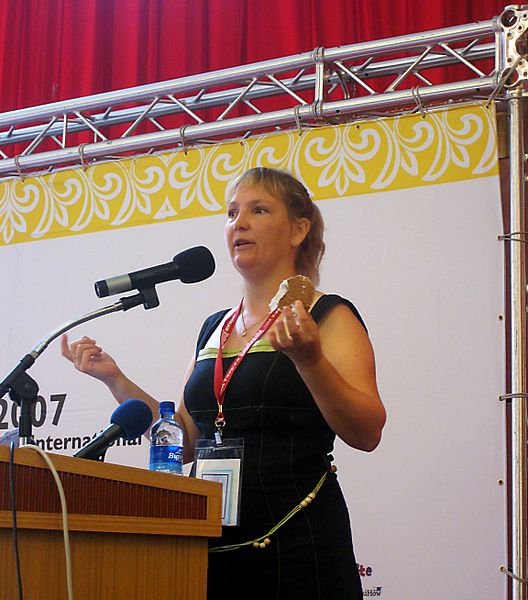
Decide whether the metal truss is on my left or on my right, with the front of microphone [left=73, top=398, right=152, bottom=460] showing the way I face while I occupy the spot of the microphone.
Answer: on my left

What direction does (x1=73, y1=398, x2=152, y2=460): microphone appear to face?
to the viewer's right

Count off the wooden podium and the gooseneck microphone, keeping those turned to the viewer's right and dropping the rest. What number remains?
1

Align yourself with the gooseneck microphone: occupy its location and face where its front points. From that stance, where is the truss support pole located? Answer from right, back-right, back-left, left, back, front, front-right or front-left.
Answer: front-left

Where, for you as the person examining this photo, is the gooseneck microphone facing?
facing to the right of the viewer
